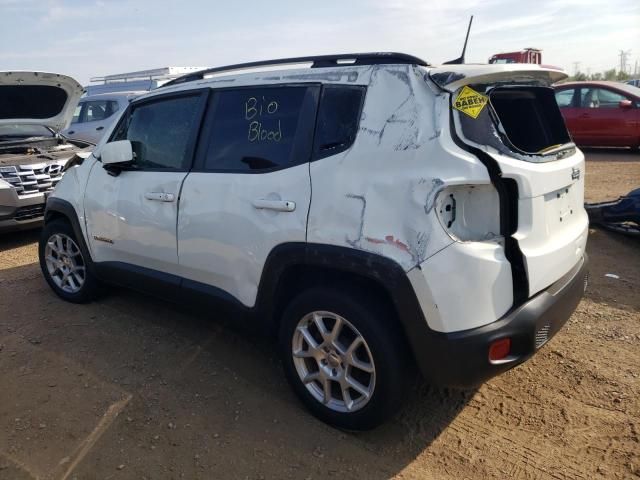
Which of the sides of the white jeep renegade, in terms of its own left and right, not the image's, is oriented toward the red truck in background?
right

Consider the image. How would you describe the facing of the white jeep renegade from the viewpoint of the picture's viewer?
facing away from the viewer and to the left of the viewer

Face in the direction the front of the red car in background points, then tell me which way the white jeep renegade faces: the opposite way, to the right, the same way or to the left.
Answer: the opposite way

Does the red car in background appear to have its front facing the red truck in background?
no

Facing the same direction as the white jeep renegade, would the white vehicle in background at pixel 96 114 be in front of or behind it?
in front

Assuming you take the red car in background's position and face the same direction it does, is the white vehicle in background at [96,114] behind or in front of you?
behind

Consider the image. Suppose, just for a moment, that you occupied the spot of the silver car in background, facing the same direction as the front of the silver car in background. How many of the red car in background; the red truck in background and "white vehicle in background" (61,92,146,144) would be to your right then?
0

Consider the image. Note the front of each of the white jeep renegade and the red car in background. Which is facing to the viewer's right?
the red car in background

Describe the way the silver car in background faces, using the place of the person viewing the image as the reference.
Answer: facing the viewer and to the right of the viewer

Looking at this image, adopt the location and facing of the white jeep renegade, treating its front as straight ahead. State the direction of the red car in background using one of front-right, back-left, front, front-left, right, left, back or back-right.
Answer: right

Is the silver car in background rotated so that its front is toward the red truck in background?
no

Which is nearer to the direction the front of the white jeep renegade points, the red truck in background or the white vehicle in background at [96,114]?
the white vehicle in background

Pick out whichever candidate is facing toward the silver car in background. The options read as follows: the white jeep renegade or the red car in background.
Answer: the white jeep renegade

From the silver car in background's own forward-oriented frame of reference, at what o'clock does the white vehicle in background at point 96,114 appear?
The white vehicle in background is roughly at 8 o'clock from the silver car in background.

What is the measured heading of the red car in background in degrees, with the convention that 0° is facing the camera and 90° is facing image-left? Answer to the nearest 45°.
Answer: approximately 270°

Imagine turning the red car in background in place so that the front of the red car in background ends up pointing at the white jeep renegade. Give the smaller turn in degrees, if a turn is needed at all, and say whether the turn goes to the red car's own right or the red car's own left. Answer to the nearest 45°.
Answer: approximately 90° to the red car's own right

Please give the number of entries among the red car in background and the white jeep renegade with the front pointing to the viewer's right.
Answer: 1

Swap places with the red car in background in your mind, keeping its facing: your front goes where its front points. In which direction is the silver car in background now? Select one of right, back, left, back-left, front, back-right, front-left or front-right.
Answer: back-right
